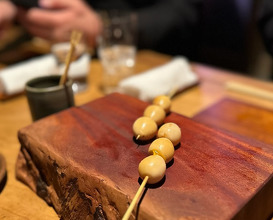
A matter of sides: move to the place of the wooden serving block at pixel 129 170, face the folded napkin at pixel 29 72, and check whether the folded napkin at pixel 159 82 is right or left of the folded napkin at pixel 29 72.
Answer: right

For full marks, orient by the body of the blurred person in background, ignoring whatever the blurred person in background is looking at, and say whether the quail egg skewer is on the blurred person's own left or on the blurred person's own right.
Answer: on the blurred person's own left

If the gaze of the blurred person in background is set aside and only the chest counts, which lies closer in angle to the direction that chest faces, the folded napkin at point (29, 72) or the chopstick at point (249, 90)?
the folded napkin

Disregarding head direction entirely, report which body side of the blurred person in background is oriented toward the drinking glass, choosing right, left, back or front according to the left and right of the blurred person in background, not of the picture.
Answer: front
